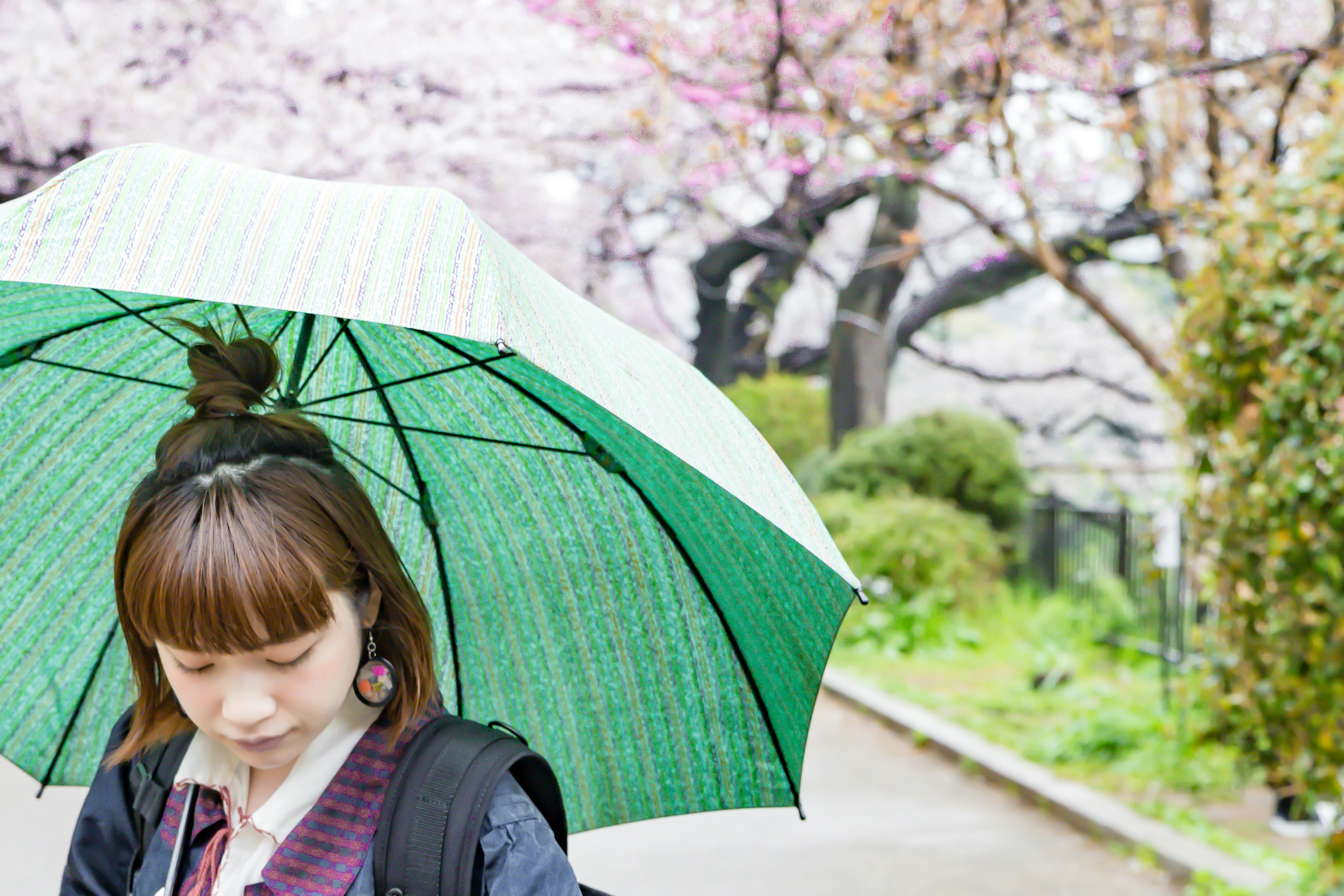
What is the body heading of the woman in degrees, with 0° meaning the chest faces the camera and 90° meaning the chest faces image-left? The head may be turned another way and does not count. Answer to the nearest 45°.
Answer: approximately 45°

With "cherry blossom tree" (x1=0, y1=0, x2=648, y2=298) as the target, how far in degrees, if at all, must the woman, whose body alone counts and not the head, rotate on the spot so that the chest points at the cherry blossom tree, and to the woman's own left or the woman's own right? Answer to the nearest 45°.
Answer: approximately 135° to the woman's own right

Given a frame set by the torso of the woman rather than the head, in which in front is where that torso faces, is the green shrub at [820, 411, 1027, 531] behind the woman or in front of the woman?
behind

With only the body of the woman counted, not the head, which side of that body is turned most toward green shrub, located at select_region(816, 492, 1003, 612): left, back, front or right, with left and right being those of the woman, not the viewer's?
back

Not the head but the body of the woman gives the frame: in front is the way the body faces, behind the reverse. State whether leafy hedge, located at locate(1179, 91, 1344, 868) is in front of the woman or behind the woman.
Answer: behind

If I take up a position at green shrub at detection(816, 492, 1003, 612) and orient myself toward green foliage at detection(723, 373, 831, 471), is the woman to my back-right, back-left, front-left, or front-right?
back-left

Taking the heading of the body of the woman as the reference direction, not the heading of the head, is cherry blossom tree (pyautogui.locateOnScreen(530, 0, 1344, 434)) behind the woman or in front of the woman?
behind
